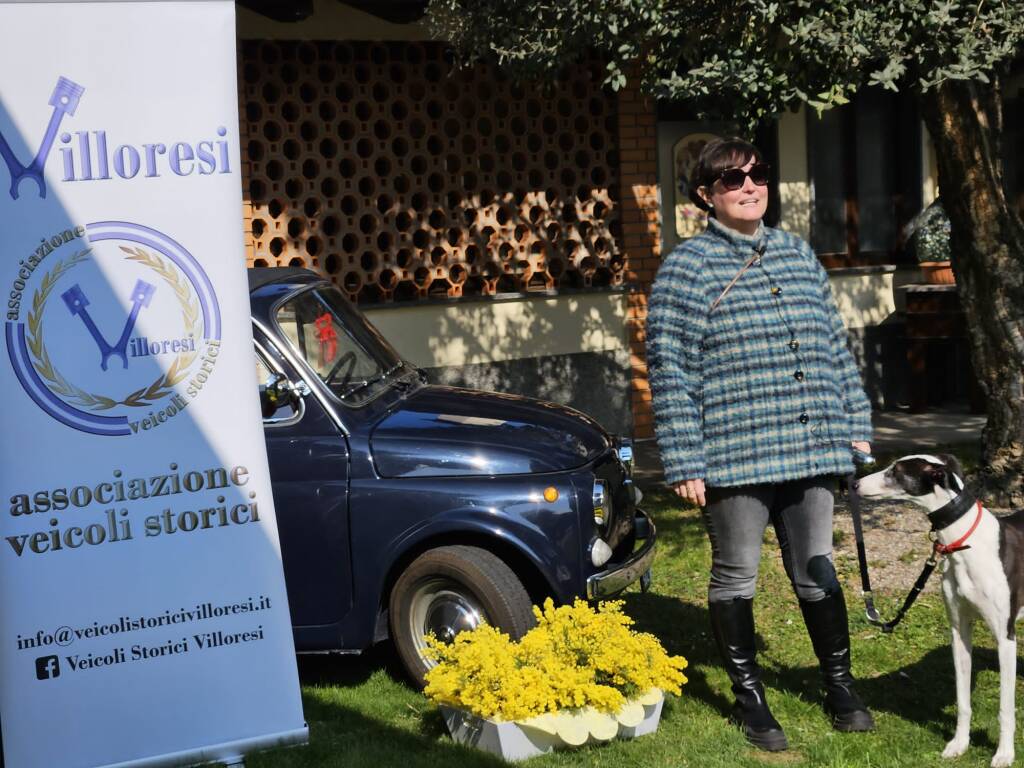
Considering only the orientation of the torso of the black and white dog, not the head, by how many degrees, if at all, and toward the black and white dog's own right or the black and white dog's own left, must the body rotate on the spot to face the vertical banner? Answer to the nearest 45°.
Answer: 0° — it already faces it

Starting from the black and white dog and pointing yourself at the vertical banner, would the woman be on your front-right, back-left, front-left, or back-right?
front-right

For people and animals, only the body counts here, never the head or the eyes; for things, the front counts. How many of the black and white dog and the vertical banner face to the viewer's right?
0

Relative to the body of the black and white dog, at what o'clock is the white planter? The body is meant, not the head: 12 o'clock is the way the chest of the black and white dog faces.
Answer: The white planter is roughly at 1 o'clock from the black and white dog.

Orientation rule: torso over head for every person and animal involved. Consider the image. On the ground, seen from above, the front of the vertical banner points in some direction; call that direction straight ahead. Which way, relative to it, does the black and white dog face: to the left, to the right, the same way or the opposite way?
to the right

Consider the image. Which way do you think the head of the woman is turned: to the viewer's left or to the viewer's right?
to the viewer's right

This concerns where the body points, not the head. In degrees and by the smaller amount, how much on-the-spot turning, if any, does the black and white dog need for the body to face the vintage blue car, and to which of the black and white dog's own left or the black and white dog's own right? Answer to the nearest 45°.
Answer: approximately 45° to the black and white dog's own right

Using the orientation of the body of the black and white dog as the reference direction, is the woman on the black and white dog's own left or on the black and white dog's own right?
on the black and white dog's own right

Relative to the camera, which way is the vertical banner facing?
toward the camera

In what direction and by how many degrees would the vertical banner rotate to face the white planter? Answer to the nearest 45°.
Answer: approximately 90° to its left

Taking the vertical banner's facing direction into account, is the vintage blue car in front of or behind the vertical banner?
behind

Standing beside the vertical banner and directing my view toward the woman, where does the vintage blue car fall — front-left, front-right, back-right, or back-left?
front-left

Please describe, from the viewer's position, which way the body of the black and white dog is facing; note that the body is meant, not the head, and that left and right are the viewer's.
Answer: facing the viewer and to the left of the viewer

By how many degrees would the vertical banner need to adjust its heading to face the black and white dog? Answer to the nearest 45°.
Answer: approximately 90° to its left
